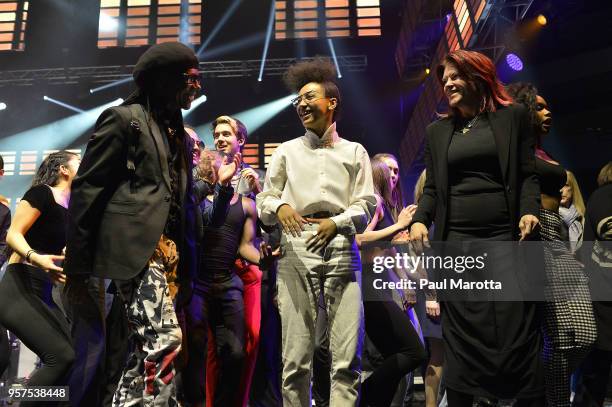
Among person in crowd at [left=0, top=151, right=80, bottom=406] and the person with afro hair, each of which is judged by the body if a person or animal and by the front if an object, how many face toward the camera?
1

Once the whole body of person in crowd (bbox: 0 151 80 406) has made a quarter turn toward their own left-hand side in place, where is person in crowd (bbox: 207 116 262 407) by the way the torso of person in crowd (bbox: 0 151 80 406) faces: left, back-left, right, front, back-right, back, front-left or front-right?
right

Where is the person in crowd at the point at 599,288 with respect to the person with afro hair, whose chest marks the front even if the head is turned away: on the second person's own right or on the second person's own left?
on the second person's own left

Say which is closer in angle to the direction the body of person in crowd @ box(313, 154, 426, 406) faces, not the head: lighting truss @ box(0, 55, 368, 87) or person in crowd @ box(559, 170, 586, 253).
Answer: the person in crowd

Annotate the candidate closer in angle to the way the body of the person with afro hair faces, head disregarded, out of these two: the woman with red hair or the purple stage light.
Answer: the woman with red hair

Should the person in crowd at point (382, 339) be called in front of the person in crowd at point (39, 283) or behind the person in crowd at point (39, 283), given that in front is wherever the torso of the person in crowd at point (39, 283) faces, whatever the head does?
in front

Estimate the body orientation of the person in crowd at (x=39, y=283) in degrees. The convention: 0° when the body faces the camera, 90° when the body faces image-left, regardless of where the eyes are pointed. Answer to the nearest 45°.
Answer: approximately 270°

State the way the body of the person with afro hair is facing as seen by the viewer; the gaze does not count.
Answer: toward the camera

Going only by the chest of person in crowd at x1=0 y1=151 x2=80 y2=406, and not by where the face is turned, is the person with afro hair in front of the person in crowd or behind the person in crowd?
in front
